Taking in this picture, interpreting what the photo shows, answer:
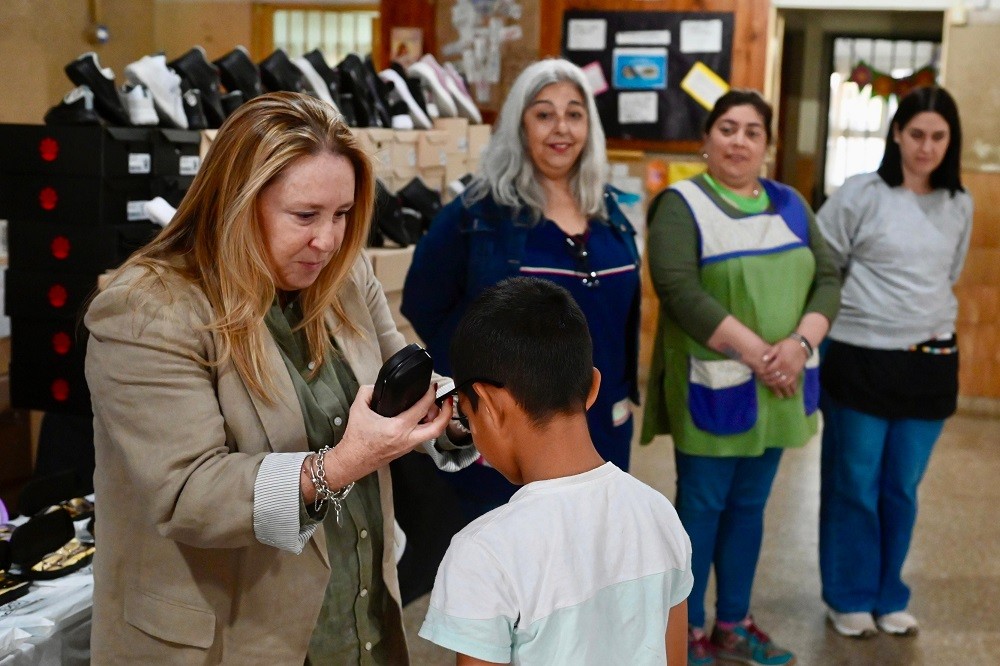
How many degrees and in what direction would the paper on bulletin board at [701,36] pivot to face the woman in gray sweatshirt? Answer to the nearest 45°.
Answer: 0° — it already faces them

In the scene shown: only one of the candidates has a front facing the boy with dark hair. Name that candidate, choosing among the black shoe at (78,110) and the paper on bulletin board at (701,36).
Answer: the paper on bulletin board

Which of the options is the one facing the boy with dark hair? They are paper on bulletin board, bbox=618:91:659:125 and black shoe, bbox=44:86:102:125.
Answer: the paper on bulletin board

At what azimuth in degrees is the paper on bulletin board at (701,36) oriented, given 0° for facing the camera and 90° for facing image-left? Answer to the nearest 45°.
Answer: approximately 0°

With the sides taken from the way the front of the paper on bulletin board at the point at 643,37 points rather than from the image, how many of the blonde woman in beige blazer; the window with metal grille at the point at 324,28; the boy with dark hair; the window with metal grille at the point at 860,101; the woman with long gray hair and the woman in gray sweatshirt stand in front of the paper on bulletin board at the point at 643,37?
4

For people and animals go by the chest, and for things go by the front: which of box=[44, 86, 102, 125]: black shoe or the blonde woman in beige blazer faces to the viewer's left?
the black shoe

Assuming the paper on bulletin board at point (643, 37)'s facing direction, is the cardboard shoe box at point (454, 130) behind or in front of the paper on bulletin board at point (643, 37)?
in front

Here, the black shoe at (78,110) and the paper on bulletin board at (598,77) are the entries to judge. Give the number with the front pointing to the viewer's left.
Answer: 1

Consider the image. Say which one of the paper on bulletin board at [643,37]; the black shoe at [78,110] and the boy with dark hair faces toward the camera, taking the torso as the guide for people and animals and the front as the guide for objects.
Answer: the paper on bulletin board

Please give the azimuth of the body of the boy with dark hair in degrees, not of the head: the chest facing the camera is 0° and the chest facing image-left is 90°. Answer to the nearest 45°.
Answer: approximately 135°

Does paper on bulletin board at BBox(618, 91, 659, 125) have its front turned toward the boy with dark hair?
yes

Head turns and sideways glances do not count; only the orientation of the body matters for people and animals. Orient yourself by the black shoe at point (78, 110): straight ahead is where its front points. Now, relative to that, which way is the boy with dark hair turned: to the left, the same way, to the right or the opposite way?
to the right

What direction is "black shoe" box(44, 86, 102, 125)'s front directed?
to the viewer's left

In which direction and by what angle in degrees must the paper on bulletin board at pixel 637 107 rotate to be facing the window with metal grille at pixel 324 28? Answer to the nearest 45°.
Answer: approximately 135° to its right

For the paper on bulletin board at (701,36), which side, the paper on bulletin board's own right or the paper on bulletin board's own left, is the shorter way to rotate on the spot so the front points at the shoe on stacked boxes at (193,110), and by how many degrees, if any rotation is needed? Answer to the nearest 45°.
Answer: approximately 45° to the paper on bulletin board's own right

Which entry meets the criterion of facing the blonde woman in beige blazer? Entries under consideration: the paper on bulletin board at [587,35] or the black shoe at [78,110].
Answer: the paper on bulletin board
